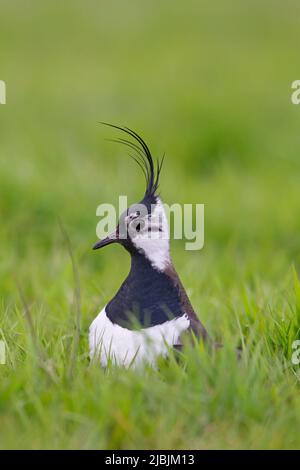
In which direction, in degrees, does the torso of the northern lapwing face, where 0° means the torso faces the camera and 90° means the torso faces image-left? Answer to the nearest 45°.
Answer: approximately 45°
